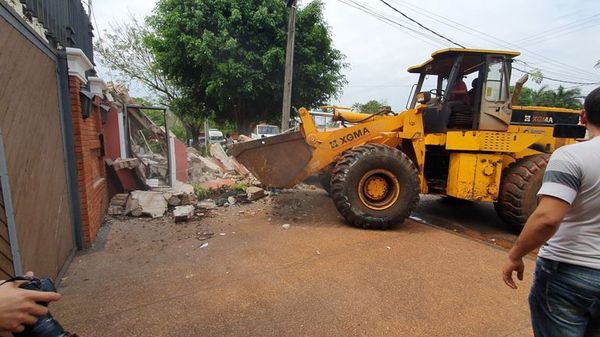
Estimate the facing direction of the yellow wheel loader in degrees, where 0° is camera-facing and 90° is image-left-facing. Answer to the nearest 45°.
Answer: approximately 90°

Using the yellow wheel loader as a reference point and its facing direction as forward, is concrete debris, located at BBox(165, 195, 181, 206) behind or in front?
in front

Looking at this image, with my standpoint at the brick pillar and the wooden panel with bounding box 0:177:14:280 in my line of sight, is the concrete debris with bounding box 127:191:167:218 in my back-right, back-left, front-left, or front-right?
back-left

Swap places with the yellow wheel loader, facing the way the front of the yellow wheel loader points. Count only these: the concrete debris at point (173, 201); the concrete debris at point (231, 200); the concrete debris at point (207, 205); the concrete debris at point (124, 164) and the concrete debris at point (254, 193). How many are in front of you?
5

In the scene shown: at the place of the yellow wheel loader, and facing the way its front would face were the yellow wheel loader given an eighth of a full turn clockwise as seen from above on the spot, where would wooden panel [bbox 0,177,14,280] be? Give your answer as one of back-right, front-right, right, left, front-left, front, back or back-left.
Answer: left

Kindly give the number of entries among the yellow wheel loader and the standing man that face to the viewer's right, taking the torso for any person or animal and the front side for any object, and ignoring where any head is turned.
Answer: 0

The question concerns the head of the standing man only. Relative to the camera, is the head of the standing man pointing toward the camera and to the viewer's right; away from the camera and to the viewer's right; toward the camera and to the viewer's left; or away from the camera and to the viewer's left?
away from the camera and to the viewer's left

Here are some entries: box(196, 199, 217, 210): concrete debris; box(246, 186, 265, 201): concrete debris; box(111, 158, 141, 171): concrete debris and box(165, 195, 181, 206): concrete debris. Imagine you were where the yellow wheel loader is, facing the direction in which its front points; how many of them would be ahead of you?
4

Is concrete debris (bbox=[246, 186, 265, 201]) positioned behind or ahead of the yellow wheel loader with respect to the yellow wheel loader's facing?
ahead

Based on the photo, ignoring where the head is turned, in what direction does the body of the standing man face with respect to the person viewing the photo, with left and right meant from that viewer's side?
facing away from the viewer and to the left of the viewer
